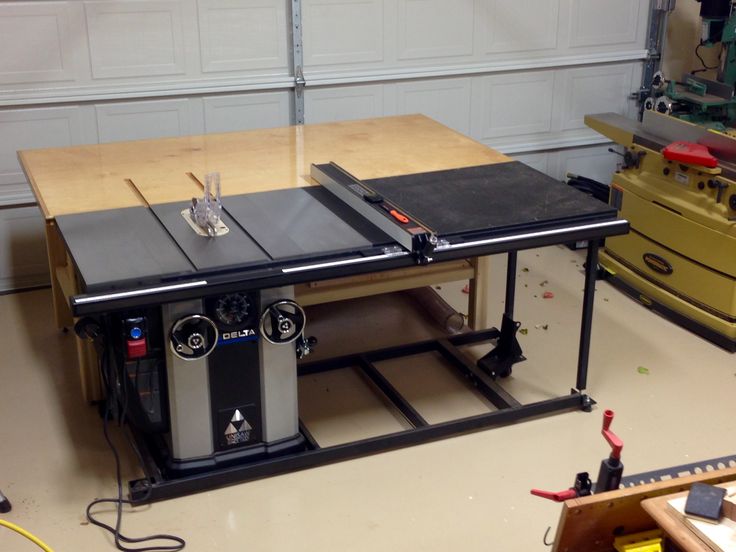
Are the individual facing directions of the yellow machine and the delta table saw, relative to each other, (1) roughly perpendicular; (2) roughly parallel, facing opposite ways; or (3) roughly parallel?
roughly perpendicular

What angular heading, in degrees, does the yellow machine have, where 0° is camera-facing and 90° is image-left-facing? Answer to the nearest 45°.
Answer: approximately 45°

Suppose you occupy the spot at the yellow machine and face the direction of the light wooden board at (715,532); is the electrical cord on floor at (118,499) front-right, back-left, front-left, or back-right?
front-right

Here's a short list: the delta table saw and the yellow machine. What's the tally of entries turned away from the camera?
0

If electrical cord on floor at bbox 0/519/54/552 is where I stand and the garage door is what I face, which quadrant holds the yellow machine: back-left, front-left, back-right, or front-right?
front-right

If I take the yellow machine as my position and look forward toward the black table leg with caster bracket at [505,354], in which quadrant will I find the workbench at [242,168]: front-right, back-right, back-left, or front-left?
front-right

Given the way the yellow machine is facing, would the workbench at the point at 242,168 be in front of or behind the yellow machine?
in front

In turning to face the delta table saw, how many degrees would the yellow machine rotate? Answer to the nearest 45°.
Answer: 0° — it already faces it

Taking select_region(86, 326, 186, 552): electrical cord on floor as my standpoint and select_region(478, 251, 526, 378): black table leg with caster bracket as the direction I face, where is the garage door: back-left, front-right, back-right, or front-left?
front-left

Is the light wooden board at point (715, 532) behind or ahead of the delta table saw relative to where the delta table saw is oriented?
ahead

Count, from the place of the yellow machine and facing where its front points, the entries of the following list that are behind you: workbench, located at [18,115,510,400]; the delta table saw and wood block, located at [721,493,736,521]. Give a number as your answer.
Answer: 0

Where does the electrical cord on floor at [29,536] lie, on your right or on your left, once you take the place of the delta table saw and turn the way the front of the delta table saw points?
on your right
